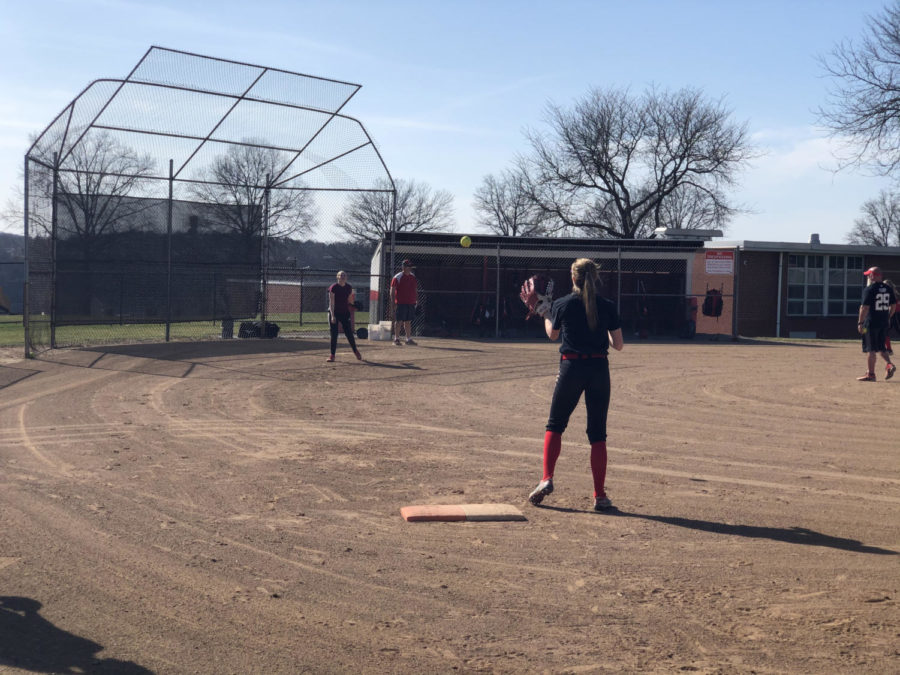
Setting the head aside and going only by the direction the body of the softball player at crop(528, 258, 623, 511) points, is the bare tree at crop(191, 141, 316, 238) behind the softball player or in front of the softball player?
in front

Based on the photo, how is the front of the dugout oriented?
toward the camera

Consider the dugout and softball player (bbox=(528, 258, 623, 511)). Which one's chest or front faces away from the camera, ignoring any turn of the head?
the softball player

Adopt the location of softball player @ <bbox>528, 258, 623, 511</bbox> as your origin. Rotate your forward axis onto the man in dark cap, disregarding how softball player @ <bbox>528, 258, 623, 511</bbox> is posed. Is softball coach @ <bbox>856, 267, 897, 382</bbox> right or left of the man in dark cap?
right

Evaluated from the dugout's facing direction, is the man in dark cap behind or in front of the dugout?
in front

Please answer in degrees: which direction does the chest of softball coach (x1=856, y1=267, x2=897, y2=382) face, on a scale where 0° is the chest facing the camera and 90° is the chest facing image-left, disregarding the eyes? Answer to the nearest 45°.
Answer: approximately 135°

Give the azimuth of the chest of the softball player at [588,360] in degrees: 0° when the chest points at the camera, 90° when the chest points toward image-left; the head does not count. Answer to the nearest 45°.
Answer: approximately 180°

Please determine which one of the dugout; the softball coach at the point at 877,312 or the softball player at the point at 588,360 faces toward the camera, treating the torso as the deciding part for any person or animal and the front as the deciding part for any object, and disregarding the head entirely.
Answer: the dugout

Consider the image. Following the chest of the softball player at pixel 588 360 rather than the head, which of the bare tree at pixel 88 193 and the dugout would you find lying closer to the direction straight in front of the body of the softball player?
the dugout

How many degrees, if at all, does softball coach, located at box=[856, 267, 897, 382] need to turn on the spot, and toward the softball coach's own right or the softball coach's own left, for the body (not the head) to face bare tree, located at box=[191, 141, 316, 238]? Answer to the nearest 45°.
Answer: approximately 45° to the softball coach's own left

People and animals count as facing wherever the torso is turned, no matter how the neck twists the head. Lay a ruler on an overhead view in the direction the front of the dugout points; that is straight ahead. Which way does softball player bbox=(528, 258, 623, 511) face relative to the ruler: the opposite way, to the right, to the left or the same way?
the opposite way

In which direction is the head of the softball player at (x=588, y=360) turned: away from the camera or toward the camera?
away from the camera

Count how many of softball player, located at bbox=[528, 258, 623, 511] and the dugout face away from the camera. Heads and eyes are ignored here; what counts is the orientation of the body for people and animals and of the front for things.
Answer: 1

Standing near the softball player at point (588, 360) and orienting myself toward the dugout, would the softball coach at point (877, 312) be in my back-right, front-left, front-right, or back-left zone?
front-right

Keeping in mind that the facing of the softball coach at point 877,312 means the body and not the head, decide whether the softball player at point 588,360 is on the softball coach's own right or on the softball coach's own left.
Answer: on the softball coach's own left

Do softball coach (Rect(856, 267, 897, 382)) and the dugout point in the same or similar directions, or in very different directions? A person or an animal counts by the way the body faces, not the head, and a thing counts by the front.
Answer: very different directions

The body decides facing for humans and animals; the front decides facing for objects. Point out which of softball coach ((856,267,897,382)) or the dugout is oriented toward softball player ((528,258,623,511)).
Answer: the dugout

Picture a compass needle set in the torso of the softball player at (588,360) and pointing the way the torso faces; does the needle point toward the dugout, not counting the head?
yes

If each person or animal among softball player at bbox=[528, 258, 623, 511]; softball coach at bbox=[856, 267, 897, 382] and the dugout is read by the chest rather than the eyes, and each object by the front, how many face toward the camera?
1

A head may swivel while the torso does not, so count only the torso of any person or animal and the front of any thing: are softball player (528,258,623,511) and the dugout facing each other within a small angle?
yes
